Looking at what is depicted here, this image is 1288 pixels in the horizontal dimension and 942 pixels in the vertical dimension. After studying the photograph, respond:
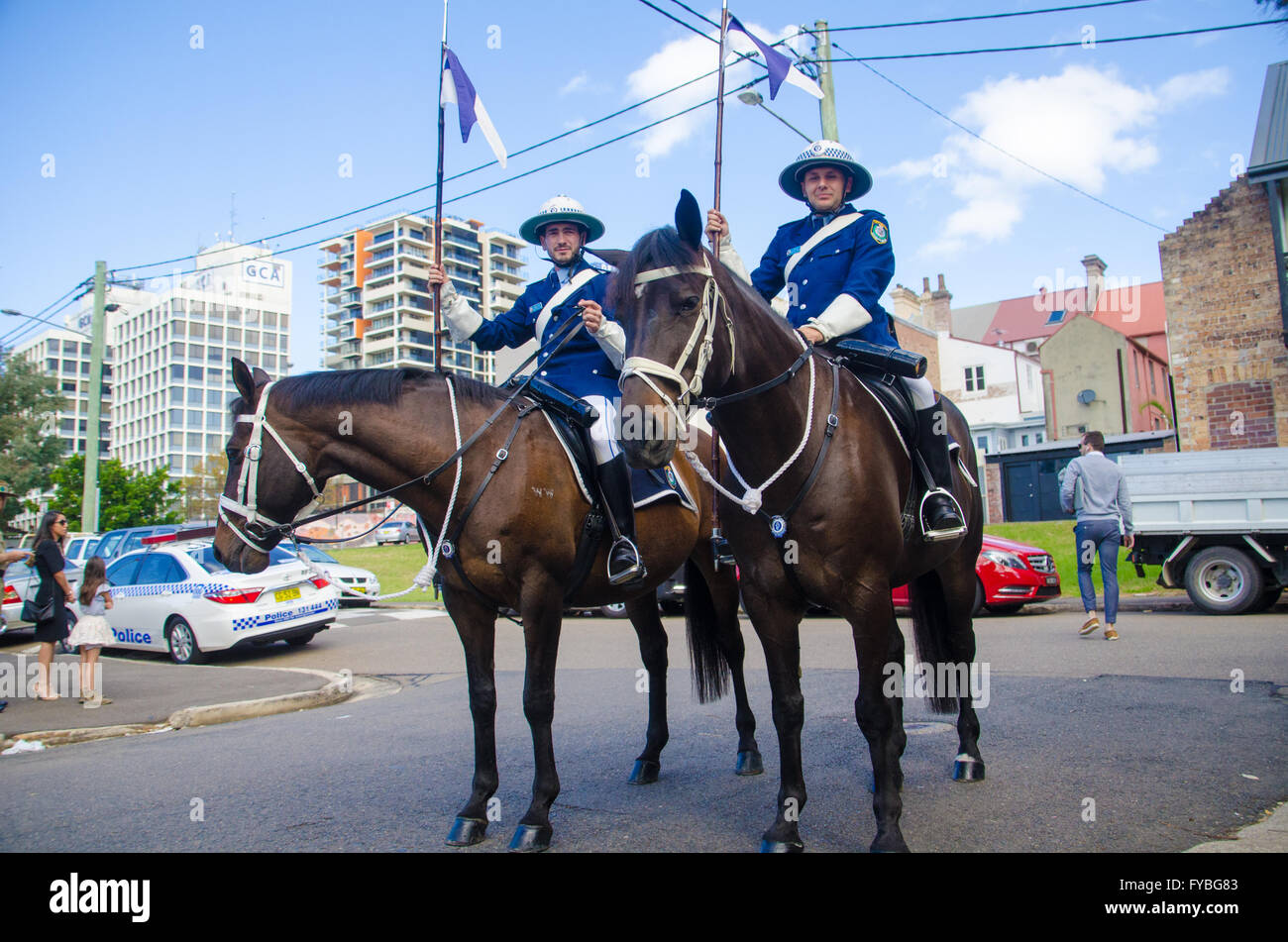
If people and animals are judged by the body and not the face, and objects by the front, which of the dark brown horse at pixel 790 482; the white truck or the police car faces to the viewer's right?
the white truck

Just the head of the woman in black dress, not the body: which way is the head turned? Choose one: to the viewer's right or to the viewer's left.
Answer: to the viewer's right

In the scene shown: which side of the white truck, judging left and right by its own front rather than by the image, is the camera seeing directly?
right

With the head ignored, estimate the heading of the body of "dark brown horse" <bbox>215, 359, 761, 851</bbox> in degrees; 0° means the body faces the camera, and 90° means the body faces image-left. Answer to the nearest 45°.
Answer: approximately 45°

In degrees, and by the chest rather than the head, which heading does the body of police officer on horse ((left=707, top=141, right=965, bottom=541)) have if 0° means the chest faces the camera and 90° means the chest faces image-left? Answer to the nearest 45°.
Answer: approximately 45°

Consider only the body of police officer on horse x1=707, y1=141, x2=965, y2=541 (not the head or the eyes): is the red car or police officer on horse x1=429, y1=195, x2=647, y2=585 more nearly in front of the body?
the police officer on horse

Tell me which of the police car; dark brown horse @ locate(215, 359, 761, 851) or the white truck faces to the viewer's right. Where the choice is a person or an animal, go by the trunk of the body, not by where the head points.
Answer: the white truck

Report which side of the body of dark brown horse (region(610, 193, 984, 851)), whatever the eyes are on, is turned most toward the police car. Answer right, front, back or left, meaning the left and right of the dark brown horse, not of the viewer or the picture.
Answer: right

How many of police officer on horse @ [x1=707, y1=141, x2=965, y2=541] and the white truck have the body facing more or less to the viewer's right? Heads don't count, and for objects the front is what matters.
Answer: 1

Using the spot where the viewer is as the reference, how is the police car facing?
facing away from the viewer and to the left of the viewer
